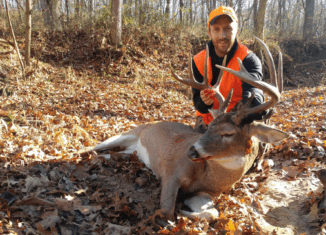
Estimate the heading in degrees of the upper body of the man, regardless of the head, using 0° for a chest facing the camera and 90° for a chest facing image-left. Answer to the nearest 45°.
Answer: approximately 0°

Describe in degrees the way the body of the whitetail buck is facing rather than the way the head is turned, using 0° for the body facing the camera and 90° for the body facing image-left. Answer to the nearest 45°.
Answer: approximately 315°

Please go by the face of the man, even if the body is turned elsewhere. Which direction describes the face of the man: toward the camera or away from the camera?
toward the camera
